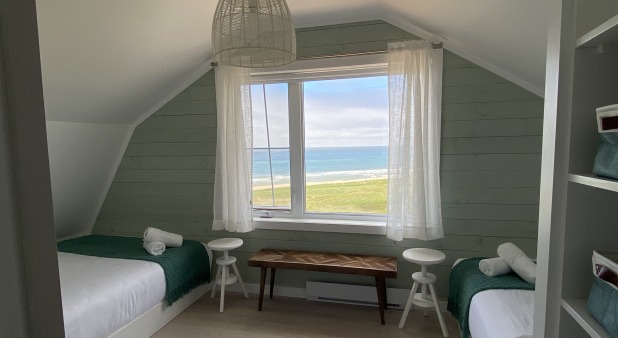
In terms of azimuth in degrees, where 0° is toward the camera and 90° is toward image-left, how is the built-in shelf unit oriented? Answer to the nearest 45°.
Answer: approximately 45°

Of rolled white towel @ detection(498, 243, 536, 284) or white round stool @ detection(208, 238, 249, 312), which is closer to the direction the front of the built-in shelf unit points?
the white round stool

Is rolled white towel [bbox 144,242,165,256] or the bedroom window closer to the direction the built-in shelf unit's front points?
the rolled white towel

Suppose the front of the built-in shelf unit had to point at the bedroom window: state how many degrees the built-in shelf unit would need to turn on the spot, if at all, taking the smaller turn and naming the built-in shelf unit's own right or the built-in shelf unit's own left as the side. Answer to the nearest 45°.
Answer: approximately 90° to the built-in shelf unit's own right

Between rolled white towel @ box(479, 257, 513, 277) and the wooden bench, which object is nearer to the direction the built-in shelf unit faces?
the wooden bench

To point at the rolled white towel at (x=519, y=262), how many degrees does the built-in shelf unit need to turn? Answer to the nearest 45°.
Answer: approximately 135° to its right

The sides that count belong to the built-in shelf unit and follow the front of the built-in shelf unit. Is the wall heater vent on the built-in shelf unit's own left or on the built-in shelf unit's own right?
on the built-in shelf unit's own right

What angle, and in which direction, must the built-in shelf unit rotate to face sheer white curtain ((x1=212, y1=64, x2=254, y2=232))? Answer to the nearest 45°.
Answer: approximately 45° to its right
